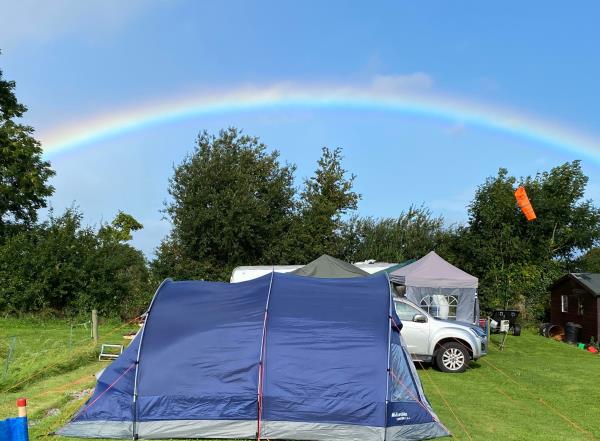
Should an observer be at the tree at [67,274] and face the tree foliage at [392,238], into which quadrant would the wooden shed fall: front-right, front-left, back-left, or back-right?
front-right

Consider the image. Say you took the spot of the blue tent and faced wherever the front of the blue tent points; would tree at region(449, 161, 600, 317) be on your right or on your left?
on your left

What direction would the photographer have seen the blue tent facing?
facing to the right of the viewer

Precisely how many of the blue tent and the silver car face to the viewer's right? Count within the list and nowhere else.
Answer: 2

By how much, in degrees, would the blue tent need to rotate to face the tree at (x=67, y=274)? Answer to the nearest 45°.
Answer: approximately 135° to its left

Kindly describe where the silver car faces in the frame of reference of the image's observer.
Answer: facing to the right of the viewer

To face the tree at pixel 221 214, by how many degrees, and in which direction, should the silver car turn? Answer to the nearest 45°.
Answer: approximately 135° to its left

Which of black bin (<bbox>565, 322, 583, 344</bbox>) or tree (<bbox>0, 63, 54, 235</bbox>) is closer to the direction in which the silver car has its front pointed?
the black bin

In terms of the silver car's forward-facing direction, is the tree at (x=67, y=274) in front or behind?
behind

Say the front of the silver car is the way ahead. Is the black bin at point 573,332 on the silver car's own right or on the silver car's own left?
on the silver car's own left

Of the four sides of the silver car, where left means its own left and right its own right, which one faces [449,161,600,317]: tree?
left

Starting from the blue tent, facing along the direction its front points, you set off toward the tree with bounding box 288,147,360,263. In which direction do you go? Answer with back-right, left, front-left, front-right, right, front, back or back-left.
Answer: left
